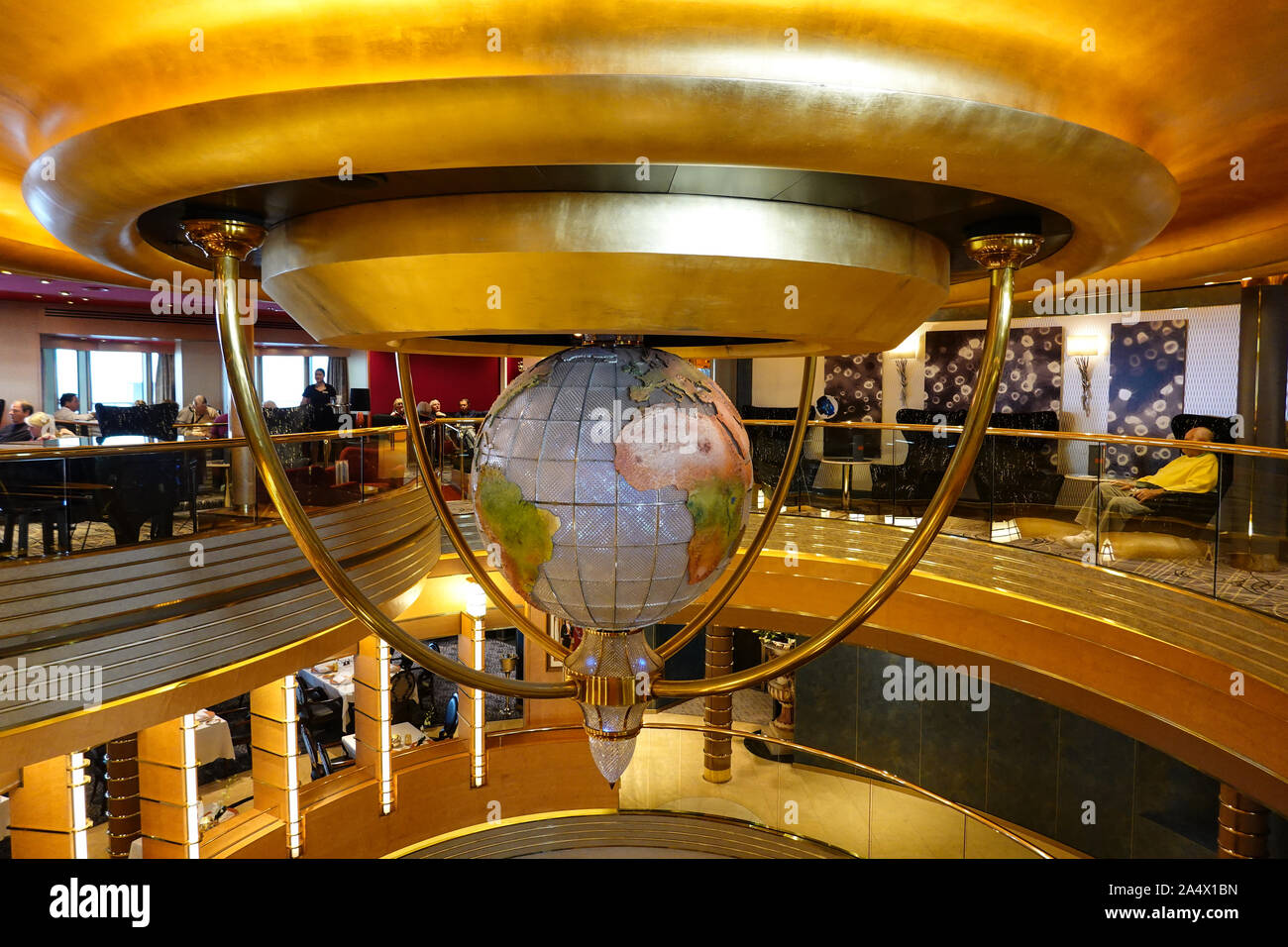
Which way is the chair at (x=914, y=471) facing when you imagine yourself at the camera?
facing to the left of the viewer

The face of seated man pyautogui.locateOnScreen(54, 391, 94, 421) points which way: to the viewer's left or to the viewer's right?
to the viewer's right

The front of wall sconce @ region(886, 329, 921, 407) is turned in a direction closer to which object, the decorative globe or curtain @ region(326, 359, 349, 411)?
the decorative globe

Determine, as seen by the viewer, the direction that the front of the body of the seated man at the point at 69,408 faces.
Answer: to the viewer's right

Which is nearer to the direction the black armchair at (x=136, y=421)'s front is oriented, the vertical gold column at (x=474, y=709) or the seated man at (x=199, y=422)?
the seated man

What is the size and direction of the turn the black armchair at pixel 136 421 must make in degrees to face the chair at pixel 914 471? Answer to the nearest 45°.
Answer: approximately 135° to its right

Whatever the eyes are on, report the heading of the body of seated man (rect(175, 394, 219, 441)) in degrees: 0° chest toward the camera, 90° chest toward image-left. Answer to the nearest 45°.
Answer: approximately 0°

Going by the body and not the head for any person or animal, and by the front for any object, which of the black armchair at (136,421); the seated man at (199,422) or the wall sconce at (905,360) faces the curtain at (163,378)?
the black armchair

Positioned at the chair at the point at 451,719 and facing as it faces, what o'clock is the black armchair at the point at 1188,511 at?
The black armchair is roughly at 8 o'clock from the chair.

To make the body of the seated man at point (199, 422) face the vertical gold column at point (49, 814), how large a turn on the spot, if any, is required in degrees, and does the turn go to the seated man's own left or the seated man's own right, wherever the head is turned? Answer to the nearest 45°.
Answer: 0° — they already face it

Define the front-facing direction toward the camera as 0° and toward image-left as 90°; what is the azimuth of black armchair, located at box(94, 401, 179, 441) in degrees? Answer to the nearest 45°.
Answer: approximately 180°

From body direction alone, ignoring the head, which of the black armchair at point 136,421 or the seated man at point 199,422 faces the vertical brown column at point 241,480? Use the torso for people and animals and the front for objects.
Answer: the seated man
